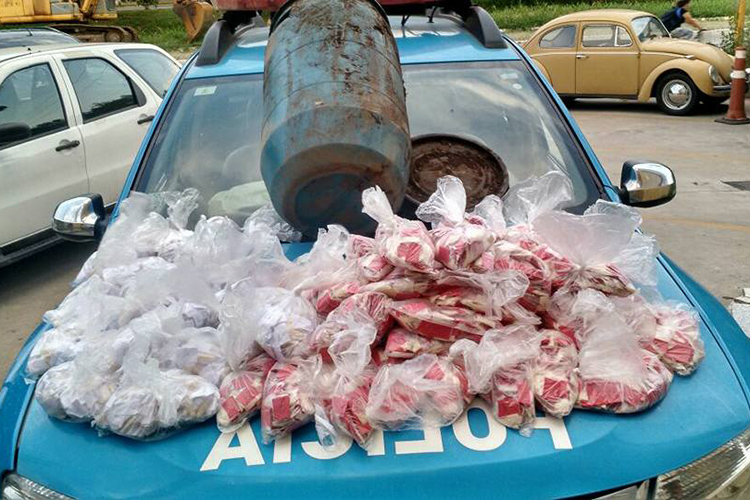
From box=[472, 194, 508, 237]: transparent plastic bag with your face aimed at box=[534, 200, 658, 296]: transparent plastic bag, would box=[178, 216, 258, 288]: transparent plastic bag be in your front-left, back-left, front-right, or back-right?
back-right

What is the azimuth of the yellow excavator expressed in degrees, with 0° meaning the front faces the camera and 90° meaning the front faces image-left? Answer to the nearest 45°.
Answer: approximately 270°

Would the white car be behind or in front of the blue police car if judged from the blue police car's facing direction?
behind

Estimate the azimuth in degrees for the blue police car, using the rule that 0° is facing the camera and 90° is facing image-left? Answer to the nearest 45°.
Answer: approximately 0°

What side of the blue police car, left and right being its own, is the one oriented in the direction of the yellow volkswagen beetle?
back
